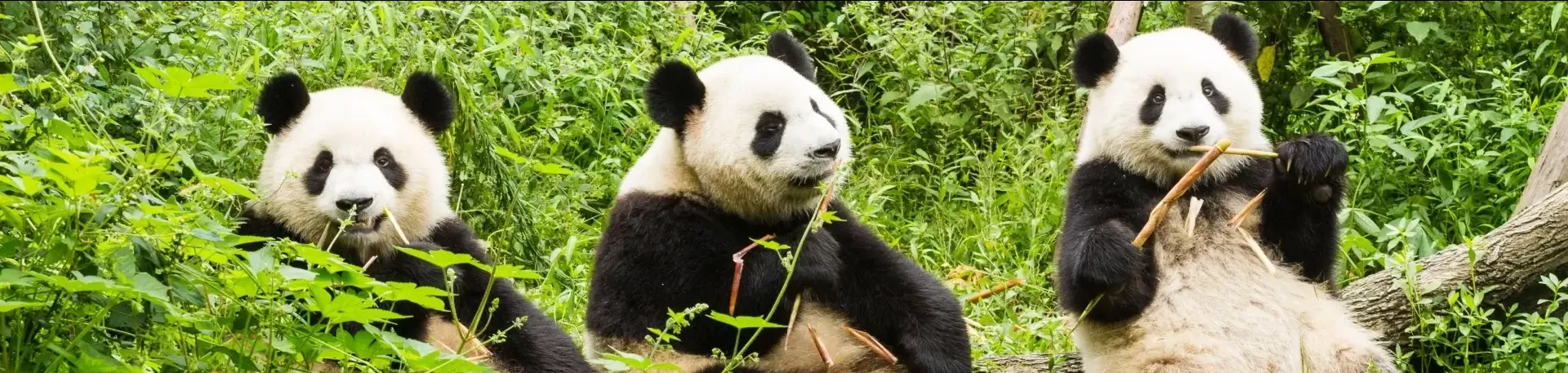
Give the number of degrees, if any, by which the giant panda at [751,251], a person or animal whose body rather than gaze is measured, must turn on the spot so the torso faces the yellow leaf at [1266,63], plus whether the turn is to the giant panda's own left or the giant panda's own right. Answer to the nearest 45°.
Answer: approximately 90° to the giant panda's own left

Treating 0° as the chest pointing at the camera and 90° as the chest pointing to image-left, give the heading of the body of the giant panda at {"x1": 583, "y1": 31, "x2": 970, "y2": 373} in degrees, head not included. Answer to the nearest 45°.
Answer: approximately 315°

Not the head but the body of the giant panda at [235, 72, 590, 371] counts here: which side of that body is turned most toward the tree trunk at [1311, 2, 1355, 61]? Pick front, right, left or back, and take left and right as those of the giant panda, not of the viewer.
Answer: left

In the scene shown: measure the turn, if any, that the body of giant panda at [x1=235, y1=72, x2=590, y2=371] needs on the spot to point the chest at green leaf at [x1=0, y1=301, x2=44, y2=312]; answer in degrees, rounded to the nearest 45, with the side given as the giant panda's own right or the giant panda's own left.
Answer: approximately 45° to the giant panda's own right

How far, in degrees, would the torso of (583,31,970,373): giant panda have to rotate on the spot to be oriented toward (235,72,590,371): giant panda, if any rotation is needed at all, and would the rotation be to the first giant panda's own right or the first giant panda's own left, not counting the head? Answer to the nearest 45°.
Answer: approximately 135° to the first giant panda's own right

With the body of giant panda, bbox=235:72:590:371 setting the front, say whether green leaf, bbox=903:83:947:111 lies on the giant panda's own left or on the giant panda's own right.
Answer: on the giant panda's own left

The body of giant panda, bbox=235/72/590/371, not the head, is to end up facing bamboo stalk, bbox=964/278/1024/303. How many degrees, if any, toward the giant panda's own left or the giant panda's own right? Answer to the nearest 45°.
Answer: approximately 90° to the giant panda's own left

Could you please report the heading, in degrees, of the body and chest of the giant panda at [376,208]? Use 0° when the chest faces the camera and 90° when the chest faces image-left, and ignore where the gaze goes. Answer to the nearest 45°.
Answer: approximately 0°

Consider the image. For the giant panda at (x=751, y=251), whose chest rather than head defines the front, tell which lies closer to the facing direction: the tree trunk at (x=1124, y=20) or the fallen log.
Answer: the fallen log

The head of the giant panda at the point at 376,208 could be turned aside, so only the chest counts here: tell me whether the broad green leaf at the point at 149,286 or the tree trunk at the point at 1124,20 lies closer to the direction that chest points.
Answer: the broad green leaf
